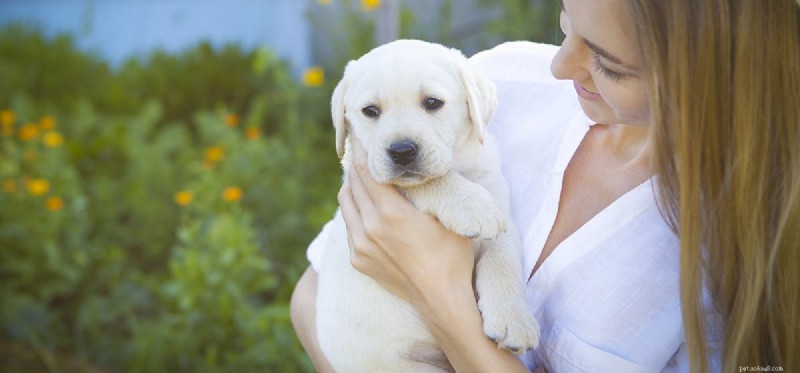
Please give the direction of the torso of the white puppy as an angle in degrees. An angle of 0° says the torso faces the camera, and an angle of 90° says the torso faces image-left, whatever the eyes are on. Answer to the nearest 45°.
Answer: approximately 0°

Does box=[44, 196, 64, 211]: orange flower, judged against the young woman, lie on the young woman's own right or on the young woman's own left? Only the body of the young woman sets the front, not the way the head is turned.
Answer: on the young woman's own right

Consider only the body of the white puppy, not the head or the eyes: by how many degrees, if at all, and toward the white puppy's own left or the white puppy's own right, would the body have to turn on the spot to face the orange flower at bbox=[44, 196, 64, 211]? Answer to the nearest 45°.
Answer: approximately 135° to the white puppy's own right

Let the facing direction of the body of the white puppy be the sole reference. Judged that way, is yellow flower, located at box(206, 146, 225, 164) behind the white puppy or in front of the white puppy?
behind

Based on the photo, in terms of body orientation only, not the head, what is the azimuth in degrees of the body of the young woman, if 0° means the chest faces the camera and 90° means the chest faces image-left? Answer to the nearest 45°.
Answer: approximately 45°

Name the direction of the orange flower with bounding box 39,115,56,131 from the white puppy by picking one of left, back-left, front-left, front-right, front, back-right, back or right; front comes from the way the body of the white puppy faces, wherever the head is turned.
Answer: back-right

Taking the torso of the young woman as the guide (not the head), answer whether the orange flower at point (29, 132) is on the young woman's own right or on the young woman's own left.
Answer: on the young woman's own right

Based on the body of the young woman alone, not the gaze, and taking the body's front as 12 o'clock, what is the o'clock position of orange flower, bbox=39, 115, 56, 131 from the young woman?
The orange flower is roughly at 3 o'clock from the young woman.
